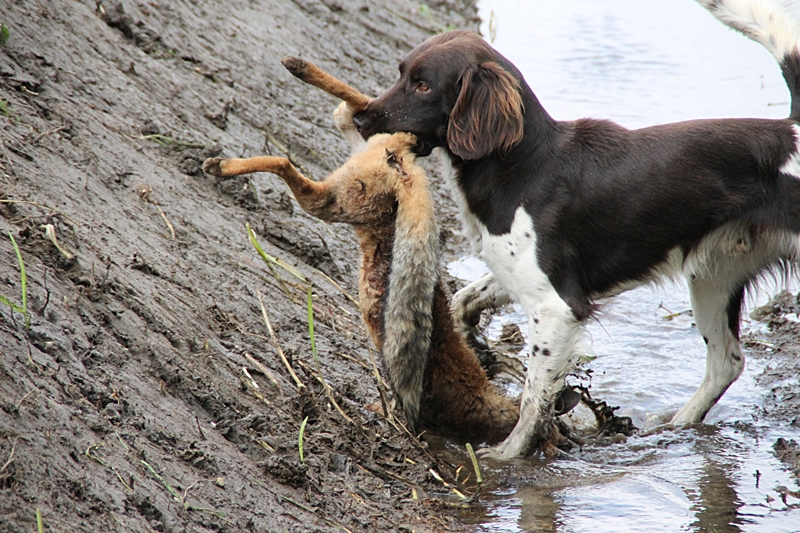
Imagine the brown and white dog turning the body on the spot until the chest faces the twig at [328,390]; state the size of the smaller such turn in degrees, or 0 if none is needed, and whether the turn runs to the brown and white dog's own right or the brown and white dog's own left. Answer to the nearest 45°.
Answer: approximately 45° to the brown and white dog's own left

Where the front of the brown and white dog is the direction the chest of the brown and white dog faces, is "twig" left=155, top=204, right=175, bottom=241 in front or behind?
in front

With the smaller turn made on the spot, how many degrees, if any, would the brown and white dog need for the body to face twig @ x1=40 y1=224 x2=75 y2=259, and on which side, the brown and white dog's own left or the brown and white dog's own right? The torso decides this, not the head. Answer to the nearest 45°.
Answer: approximately 45° to the brown and white dog's own left

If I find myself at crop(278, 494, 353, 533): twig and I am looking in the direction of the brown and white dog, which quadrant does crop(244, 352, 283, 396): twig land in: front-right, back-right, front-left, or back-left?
front-left

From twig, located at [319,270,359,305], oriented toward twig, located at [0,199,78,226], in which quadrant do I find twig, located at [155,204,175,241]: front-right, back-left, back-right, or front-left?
front-right

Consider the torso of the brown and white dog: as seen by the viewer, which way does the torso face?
to the viewer's left

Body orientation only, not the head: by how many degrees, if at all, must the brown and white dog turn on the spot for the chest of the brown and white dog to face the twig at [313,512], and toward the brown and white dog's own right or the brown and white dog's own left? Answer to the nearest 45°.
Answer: approximately 90° to the brown and white dog's own left

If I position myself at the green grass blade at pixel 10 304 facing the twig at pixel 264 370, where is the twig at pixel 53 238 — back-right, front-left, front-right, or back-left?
front-left

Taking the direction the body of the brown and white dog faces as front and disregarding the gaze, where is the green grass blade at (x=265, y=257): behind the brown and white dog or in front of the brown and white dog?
in front

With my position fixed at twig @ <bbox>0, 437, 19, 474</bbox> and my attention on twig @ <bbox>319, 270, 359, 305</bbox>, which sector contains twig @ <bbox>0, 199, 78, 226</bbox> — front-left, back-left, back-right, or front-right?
front-left

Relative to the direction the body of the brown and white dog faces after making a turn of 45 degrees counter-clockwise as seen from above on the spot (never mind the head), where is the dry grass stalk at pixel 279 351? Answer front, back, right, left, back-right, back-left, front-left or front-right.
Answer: front

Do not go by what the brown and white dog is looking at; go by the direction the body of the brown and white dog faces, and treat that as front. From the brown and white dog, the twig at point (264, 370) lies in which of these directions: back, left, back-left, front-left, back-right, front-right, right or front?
front-left
